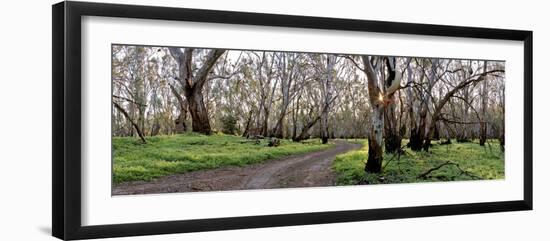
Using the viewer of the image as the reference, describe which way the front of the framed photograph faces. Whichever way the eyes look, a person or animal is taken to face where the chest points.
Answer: facing the viewer and to the right of the viewer
